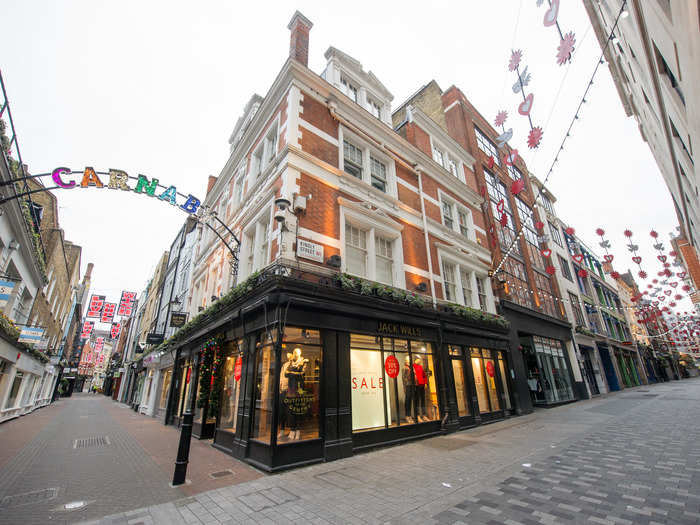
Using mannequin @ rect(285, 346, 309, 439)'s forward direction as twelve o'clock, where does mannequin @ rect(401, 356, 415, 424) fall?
mannequin @ rect(401, 356, 415, 424) is roughly at 8 o'clock from mannequin @ rect(285, 346, 309, 439).

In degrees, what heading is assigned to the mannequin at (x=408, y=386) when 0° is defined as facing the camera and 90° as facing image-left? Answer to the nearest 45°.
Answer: approximately 315°

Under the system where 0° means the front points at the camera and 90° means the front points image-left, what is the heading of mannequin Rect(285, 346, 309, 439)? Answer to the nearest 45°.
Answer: approximately 0°

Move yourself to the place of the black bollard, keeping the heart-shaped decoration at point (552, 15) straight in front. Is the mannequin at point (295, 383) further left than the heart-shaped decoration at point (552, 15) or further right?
left
